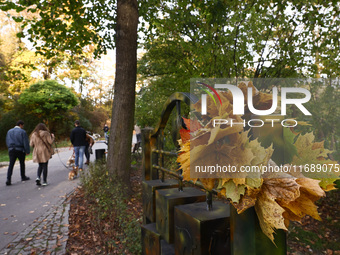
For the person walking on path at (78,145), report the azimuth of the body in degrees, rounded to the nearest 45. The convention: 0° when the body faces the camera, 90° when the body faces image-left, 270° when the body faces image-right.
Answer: approximately 180°

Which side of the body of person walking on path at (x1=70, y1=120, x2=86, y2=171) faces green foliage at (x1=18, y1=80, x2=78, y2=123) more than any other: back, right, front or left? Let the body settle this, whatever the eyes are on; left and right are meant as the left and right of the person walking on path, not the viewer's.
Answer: front

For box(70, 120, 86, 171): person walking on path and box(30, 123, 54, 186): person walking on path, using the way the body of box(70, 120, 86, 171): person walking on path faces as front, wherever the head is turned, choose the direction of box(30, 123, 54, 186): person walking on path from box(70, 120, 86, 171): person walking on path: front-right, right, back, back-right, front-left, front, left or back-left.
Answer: back-left

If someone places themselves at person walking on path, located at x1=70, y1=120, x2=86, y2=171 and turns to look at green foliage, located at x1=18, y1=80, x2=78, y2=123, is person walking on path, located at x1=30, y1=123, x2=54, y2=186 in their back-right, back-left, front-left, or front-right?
back-left

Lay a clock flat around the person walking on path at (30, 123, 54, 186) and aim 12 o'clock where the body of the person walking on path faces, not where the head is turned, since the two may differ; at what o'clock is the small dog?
The small dog is roughly at 2 o'clock from the person walking on path.

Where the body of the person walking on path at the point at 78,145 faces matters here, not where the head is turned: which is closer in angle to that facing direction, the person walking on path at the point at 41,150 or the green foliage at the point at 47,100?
the green foliage

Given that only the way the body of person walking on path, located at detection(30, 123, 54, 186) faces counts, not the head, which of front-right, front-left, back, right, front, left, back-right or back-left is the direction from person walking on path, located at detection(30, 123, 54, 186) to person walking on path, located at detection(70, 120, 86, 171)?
front-right

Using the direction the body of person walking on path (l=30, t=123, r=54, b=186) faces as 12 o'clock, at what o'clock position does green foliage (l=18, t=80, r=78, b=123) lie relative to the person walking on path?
The green foliage is roughly at 12 o'clock from the person walking on path.

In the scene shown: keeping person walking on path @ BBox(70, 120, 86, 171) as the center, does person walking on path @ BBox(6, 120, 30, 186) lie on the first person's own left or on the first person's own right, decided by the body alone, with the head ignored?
on the first person's own left

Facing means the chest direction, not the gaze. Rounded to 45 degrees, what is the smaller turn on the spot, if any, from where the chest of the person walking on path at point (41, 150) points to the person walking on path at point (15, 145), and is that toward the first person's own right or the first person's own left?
approximately 45° to the first person's own left

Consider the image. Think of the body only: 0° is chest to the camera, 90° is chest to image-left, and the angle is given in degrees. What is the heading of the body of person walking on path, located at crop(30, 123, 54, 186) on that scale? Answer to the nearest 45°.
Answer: approximately 180°

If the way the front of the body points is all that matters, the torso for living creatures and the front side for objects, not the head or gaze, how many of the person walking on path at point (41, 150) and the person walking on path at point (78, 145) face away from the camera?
2

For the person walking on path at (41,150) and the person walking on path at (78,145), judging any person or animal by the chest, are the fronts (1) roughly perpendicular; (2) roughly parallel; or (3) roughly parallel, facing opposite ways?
roughly parallel
